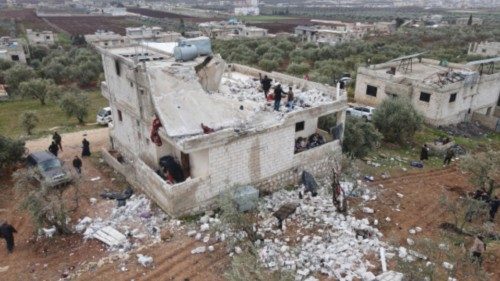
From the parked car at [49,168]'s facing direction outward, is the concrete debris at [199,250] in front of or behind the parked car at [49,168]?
in front

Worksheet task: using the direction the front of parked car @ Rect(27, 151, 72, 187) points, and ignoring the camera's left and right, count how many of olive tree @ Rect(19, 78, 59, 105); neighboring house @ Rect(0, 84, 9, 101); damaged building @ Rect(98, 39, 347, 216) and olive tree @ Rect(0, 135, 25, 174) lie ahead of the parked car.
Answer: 1

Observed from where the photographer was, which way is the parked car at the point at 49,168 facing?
facing the viewer and to the right of the viewer

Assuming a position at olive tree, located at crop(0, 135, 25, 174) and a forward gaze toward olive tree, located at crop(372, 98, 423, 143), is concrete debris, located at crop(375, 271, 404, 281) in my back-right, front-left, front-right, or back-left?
front-right

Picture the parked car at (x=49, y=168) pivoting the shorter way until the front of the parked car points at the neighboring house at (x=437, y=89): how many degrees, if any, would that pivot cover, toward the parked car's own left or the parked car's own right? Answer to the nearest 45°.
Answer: approximately 45° to the parked car's own left

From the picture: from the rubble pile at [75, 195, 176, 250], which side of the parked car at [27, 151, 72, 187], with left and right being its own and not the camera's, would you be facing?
front

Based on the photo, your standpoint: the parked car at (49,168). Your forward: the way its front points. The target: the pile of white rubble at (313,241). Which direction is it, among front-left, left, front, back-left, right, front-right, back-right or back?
front

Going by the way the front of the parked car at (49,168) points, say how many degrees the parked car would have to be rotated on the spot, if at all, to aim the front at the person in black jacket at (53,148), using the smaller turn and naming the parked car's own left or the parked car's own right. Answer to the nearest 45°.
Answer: approximately 135° to the parked car's own left

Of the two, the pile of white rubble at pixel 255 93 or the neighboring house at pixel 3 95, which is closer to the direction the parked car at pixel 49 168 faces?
the pile of white rubble

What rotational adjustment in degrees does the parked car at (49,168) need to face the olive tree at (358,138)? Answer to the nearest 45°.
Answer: approximately 45° to its left

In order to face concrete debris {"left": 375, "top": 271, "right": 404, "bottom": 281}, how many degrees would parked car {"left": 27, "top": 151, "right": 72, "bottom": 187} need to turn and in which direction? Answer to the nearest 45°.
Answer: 0° — it already faces it

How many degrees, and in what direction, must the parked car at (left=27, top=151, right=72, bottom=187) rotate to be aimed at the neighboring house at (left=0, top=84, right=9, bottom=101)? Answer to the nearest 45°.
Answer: approximately 135° to its left

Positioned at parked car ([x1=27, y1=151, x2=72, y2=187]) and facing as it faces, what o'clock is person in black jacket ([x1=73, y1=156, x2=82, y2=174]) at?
The person in black jacket is roughly at 10 o'clock from the parked car.

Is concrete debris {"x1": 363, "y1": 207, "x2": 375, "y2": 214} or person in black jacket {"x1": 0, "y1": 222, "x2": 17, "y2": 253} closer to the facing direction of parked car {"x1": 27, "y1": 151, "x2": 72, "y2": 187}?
the concrete debris

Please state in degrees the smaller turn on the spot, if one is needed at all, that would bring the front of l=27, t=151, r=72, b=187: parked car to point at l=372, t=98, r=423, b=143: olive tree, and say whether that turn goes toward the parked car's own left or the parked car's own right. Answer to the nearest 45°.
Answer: approximately 45° to the parked car's own left

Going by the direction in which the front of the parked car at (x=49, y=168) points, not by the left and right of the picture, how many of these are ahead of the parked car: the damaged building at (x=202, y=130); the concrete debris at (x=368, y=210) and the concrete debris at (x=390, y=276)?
3
